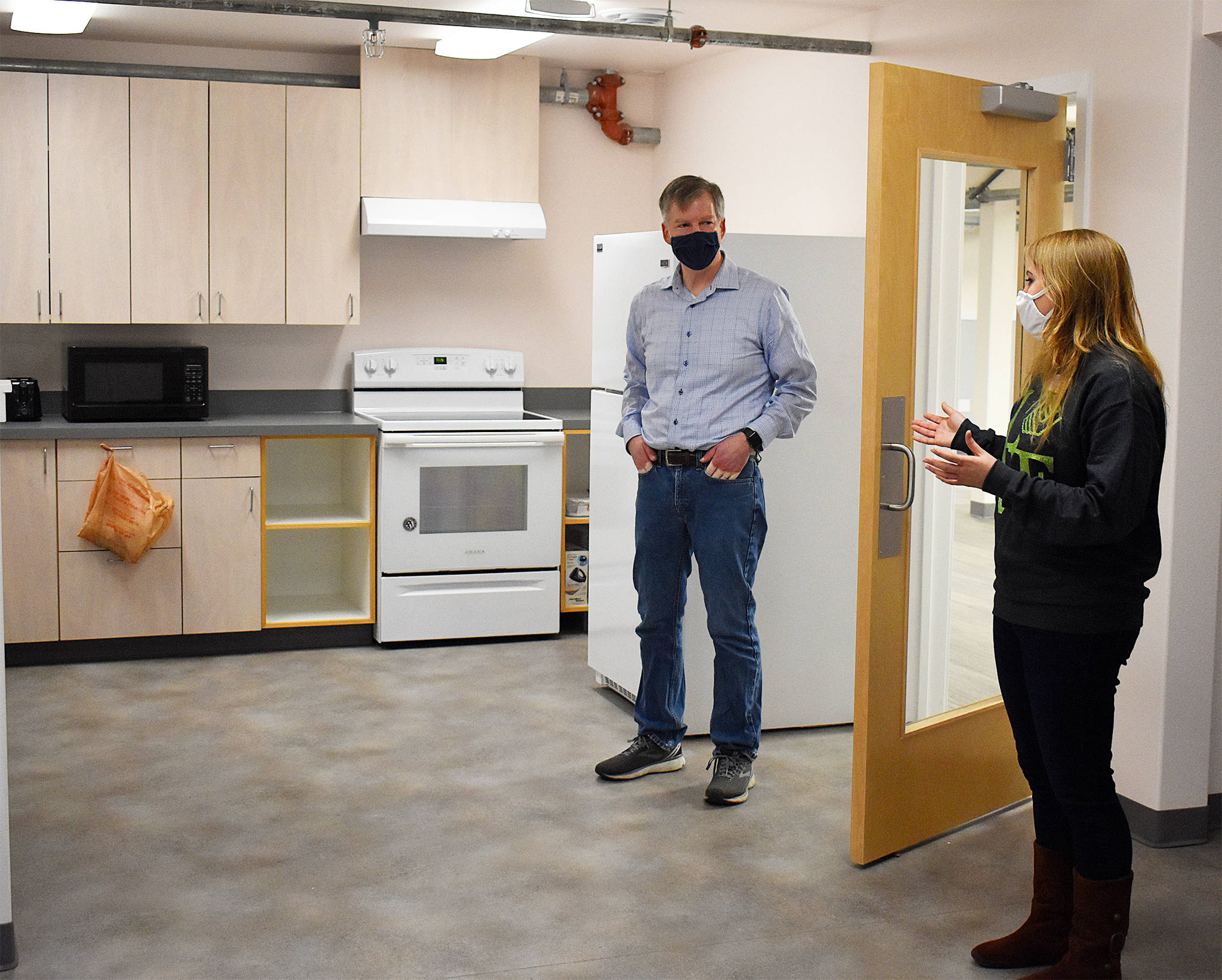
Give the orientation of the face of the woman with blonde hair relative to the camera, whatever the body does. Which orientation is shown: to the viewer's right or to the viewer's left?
to the viewer's left

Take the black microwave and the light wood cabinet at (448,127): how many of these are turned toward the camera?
2

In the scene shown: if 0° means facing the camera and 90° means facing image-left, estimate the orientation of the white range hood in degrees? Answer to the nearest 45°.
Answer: approximately 0°

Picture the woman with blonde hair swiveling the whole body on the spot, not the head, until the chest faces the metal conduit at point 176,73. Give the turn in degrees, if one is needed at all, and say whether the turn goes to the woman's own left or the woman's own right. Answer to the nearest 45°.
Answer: approximately 45° to the woman's own right

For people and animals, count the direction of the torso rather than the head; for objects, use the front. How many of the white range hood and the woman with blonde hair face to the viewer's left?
1

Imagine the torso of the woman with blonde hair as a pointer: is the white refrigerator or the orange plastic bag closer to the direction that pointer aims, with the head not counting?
the orange plastic bag

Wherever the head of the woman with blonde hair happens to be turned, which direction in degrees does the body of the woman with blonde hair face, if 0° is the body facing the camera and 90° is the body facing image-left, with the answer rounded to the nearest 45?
approximately 90°
